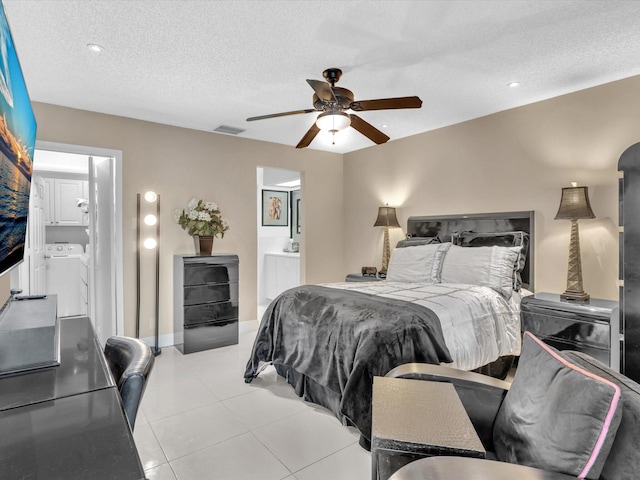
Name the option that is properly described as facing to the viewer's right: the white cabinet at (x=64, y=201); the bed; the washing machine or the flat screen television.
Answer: the flat screen television

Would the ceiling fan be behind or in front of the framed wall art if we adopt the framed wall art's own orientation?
in front

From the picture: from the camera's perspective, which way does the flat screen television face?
to the viewer's right

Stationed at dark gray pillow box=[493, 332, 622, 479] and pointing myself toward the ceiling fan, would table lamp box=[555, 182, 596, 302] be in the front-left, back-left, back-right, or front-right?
front-right

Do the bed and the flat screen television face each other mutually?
yes

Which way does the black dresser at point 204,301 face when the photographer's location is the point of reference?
facing the viewer and to the right of the viewer

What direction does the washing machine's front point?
toward the camera

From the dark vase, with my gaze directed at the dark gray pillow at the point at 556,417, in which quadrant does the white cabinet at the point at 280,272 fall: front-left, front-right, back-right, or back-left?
back-left

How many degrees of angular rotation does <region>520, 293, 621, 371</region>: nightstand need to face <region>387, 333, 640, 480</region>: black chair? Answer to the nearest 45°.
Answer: approximately 45° to its left

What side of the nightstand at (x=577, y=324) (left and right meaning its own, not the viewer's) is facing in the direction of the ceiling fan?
front

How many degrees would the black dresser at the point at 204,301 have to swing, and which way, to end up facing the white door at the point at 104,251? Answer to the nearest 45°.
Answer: approximately 135° to its right

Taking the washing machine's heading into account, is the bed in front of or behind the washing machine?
in front

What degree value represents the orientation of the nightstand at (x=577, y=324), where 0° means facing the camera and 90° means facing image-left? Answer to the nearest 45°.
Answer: approximately 45°
